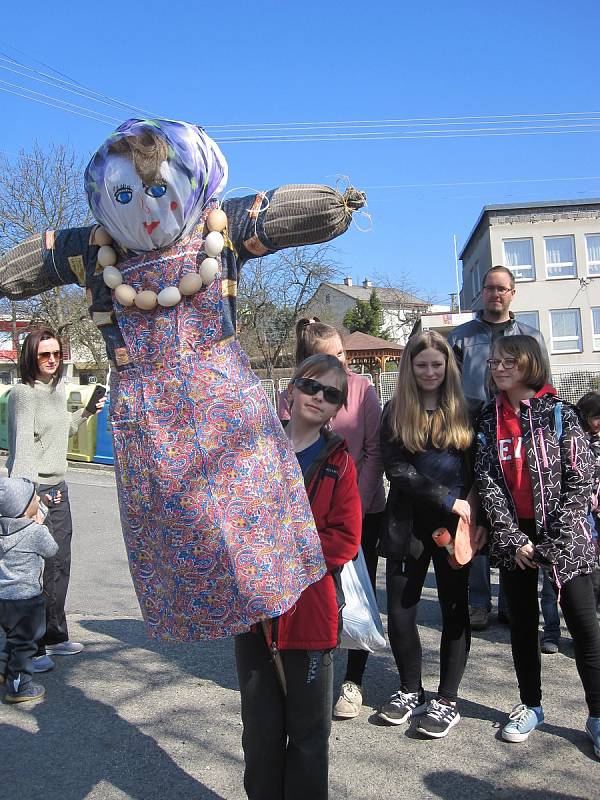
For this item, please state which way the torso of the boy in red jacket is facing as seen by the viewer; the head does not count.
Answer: toward the camera

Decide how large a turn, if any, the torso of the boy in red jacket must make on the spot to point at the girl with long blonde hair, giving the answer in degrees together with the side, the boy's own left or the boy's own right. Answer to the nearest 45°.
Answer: approximately 135° to the boy's own left

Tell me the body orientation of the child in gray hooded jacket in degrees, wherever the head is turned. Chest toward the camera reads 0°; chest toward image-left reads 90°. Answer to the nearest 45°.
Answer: approximately 225°

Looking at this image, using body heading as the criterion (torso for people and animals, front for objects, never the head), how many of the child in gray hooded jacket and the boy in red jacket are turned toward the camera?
1

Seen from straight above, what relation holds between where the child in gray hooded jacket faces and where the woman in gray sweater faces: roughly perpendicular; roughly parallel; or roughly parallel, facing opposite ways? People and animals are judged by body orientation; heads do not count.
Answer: roughly perpendicular

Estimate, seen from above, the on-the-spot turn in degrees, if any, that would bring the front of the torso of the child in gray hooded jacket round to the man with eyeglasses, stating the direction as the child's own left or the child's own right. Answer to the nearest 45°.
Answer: approximately 45° to the child's own right

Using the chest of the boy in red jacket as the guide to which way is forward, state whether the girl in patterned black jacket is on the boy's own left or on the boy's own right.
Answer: on the boy's own left

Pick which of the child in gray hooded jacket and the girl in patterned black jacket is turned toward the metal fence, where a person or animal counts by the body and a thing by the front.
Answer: the child in gray hooded jacket

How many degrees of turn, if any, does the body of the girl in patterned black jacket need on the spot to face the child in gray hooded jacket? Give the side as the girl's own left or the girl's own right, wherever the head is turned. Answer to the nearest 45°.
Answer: approximately 45° to the girl's own right

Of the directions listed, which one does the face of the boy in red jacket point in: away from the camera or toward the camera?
toward the camera

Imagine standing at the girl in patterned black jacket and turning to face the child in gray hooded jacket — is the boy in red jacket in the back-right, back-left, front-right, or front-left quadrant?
front-left

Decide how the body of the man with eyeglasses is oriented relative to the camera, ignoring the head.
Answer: toward the camera

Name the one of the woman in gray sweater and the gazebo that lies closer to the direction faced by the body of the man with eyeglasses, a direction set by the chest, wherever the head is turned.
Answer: the woman in gray sweater
